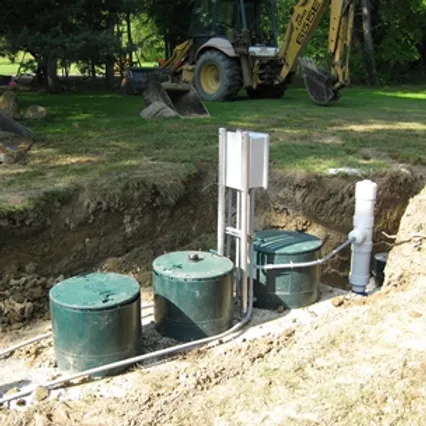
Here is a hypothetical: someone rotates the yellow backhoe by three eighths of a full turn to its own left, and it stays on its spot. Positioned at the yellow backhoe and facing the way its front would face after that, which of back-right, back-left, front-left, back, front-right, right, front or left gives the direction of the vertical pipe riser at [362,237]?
front

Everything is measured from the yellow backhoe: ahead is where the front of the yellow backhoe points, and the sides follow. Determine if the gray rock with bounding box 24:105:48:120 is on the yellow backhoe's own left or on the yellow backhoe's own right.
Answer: on the yellow backhoe's own left

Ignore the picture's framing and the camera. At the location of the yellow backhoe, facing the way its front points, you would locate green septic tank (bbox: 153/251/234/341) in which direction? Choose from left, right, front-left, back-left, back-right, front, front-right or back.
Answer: back-left

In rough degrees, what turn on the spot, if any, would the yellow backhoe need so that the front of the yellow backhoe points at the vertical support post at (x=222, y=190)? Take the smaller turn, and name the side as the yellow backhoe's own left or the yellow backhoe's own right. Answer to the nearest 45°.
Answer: approximately 135° to the yellow backhoe's own left

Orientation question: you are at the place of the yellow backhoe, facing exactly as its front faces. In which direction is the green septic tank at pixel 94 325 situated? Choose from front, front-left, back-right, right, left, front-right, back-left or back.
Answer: back-left

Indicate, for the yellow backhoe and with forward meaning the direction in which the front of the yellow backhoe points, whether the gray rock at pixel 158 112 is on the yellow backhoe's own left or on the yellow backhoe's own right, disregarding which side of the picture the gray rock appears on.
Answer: on the yellow backhoe's own left

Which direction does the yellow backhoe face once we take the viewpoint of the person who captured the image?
facing away from the viewer and to the left of the viewer

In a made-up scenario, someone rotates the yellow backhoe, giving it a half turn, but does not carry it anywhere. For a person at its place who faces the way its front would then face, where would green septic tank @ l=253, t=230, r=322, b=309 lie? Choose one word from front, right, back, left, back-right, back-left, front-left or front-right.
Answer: front-right
